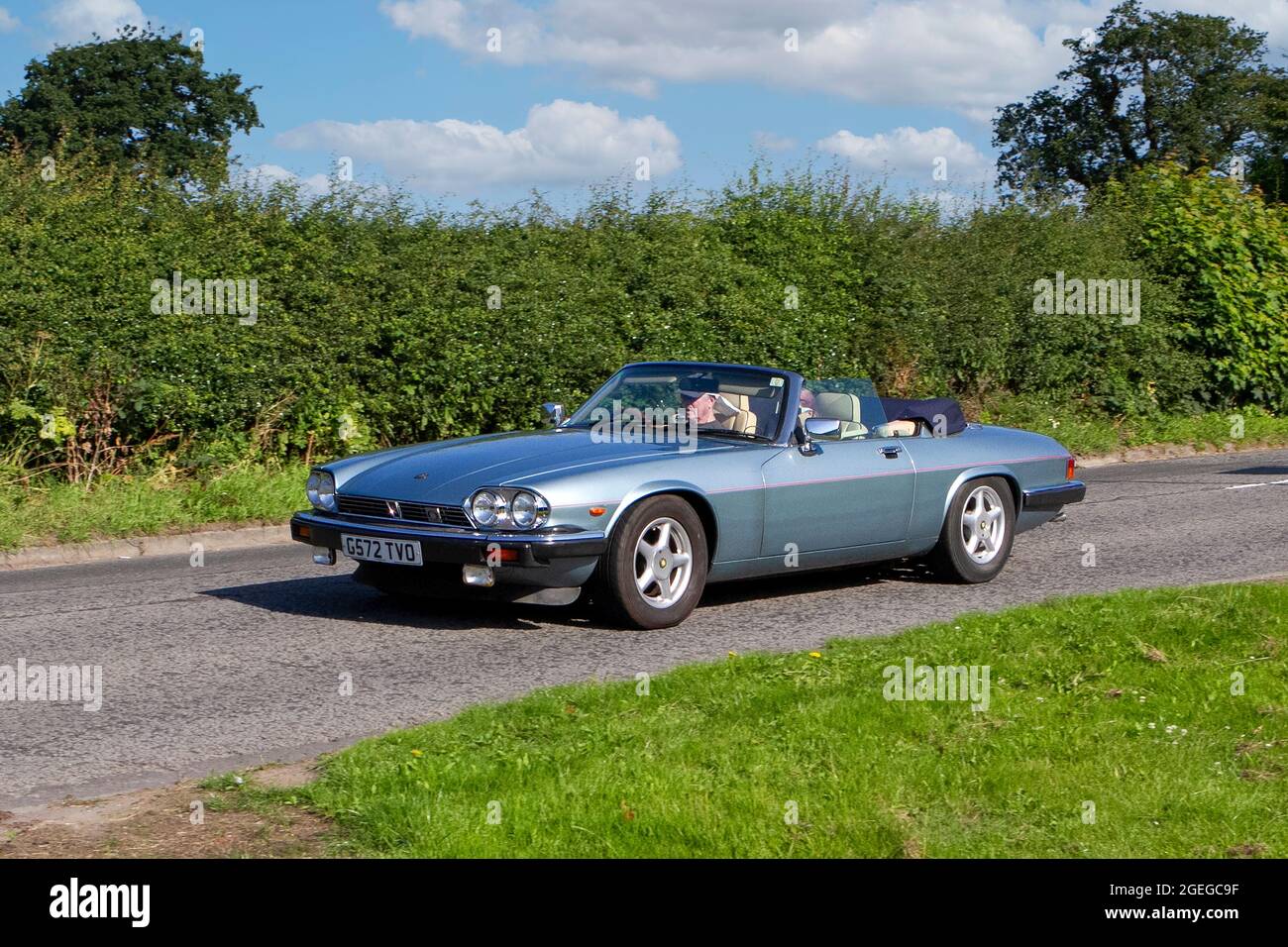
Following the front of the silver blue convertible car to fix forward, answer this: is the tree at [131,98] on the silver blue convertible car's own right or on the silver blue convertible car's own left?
on the silver blue convertible car's own right

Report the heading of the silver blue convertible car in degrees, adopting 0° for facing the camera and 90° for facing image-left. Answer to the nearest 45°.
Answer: approximately 45°
